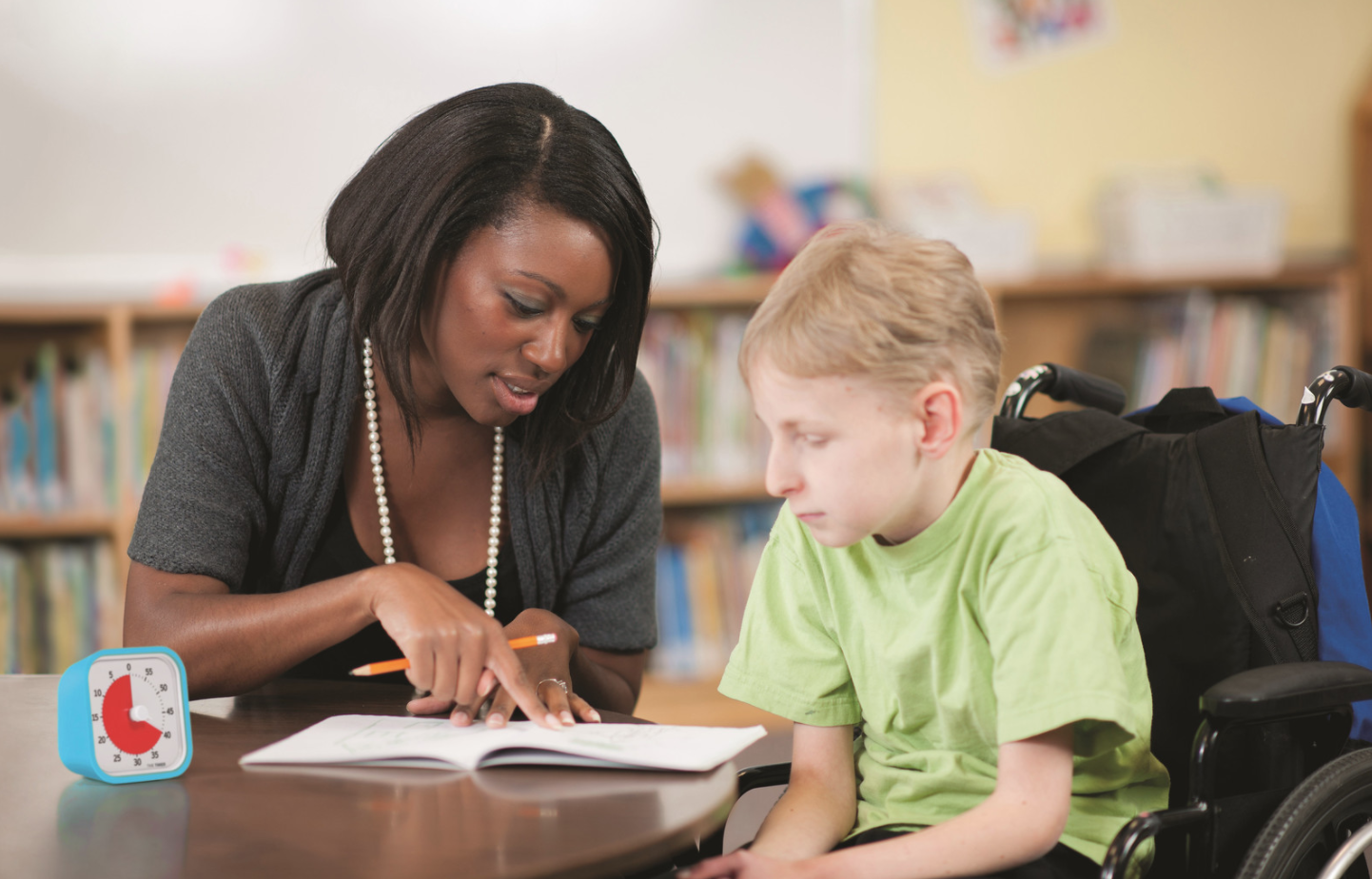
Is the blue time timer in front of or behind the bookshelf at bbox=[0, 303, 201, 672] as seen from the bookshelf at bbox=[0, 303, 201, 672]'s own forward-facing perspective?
in front

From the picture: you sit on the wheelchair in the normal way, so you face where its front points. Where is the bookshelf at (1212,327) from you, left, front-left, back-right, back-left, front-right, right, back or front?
back-right

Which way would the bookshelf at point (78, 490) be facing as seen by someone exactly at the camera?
facing the viewer

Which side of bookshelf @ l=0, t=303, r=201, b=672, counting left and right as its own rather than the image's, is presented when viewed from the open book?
front

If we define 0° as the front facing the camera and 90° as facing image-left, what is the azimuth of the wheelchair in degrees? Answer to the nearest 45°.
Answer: approximately 45°

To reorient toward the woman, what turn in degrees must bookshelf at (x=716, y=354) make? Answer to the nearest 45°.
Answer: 0° — it already faces them

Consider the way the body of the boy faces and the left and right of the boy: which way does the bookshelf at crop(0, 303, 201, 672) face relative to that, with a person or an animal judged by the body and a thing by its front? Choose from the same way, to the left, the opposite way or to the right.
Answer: to the left

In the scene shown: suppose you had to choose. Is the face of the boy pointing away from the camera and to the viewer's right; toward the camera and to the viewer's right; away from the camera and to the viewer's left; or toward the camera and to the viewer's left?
toward the camera and to the viewer's left

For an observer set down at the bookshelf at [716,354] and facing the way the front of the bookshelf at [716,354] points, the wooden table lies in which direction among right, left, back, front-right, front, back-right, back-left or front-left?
front

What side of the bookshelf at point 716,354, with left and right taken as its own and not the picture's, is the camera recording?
front

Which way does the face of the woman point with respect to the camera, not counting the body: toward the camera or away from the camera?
toward the camera

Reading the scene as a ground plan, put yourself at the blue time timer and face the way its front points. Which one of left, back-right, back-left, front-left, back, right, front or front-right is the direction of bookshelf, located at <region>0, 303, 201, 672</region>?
back-left

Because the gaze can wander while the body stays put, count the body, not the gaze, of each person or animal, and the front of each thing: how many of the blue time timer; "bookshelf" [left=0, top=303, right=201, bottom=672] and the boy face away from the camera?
0
